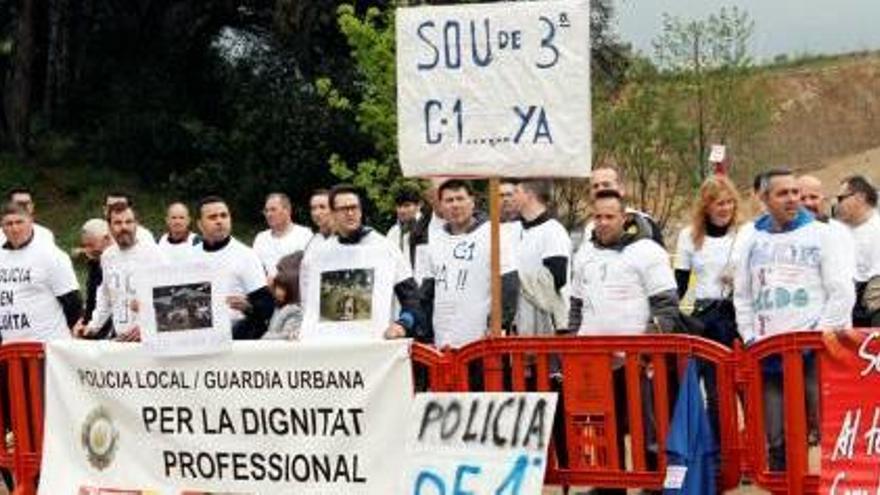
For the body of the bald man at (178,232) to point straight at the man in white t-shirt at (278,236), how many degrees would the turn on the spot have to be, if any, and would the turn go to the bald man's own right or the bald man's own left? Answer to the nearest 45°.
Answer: approximately 135° to the bald man's own left
